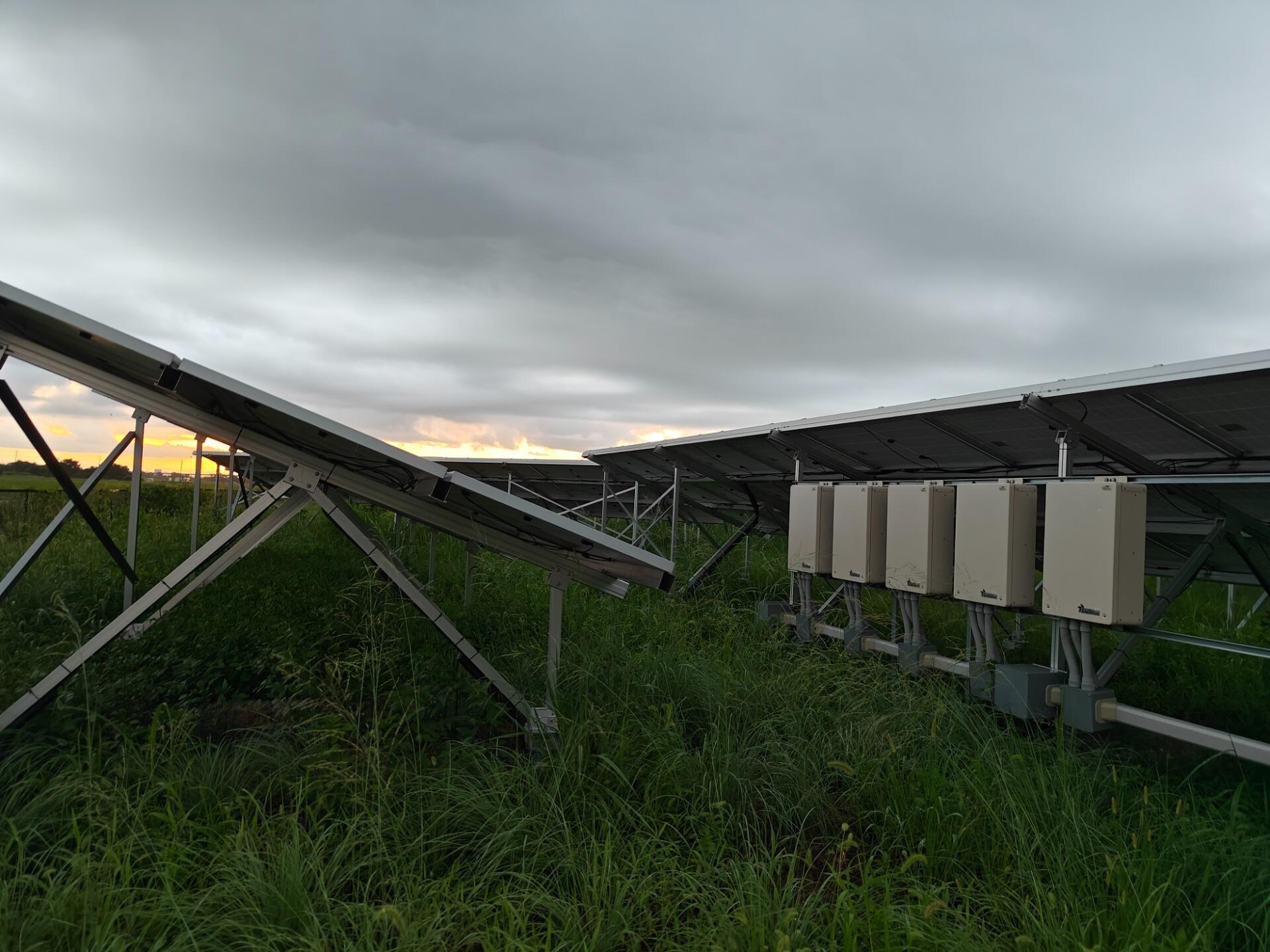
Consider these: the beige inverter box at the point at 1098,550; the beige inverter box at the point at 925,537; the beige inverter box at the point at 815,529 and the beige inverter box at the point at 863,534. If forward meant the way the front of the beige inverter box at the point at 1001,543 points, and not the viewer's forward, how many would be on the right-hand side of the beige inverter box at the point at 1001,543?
3

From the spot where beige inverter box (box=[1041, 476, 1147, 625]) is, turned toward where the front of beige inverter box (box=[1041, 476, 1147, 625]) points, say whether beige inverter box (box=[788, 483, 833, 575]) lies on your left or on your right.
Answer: on your right

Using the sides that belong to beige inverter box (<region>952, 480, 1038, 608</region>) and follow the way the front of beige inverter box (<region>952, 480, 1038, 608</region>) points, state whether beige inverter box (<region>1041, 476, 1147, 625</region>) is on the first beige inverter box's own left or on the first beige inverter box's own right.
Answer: on the first beige inverter box's own left

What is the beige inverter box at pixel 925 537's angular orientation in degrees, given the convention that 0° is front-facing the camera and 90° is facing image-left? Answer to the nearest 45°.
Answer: approximately 45°

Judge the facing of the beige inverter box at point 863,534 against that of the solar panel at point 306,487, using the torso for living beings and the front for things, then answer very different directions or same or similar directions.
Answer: very different directions

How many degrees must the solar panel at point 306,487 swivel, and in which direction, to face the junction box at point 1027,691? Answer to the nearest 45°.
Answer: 0° — it already faces it

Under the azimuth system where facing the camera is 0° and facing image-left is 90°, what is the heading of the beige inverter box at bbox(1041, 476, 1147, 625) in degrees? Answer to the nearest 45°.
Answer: approximately 45°

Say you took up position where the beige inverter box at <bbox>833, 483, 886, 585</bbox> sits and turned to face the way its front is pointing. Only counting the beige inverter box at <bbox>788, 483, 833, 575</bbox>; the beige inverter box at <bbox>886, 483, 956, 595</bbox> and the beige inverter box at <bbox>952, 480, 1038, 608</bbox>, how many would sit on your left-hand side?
2

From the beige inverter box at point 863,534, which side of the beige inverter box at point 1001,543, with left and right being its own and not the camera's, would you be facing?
right

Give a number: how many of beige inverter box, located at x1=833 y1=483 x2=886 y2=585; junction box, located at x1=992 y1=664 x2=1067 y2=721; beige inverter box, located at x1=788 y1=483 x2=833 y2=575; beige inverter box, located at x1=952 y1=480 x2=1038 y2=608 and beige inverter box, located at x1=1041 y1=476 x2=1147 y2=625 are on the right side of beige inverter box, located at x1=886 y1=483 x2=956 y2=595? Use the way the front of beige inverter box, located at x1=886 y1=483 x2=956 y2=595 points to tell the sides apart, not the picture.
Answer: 2

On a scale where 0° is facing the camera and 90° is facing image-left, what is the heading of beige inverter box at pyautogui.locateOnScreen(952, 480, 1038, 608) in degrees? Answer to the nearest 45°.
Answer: approximately 45°

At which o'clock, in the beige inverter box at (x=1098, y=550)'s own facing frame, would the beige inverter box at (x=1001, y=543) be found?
the beige inverter box at (x=1001, y=543) is roughly at 3 o'clock from the beige inverter box at (x=1098, y=550).

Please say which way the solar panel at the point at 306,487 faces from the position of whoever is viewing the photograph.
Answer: facing to the right of the viewer
